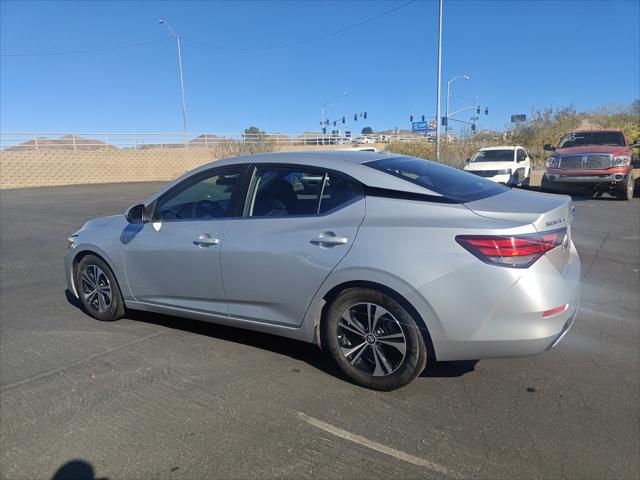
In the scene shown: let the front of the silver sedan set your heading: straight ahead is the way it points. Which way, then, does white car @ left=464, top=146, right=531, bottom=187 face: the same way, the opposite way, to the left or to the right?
to the left

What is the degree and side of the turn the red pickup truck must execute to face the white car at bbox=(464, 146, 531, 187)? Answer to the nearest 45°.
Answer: approximately 135° to its right

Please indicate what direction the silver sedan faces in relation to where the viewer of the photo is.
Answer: facing away from the viewer and to the left of the viewer

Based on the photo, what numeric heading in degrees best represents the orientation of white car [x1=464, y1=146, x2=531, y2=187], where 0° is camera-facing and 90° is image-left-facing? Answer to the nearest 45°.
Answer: approximately 45°

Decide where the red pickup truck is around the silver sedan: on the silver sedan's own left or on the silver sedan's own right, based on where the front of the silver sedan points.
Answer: on the silver sedan's own right

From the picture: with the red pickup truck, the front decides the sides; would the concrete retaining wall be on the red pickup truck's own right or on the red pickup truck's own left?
on the red pickup truck's own right

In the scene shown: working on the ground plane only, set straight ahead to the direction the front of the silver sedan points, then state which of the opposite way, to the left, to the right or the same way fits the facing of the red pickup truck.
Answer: to the left

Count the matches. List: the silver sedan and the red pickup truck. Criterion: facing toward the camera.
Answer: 1

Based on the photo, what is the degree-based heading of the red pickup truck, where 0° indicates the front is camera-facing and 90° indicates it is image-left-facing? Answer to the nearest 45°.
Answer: approximately 0°

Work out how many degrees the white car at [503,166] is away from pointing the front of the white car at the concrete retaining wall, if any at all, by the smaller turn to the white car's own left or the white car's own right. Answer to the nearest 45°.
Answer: approximately 45° to the white car's own right

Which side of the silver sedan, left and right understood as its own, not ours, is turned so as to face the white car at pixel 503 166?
right

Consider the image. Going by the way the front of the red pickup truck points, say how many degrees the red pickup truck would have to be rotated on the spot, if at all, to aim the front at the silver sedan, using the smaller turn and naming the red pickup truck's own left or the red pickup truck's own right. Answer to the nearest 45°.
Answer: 0° — it already faces it

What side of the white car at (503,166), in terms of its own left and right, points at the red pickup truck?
left
